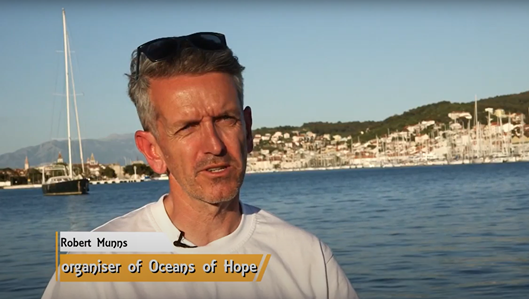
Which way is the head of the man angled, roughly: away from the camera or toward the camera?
toward the camera

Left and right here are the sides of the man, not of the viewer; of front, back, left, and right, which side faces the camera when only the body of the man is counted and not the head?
front
